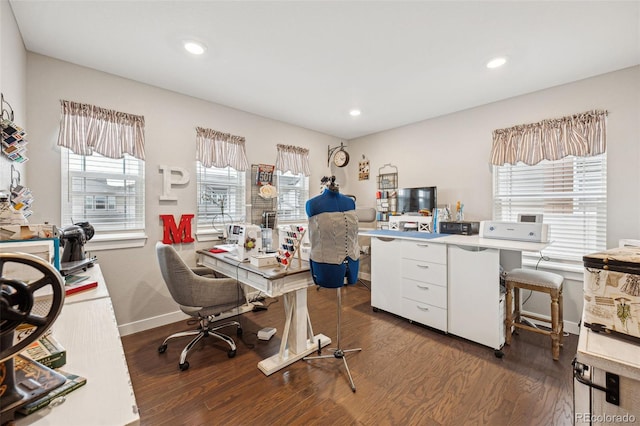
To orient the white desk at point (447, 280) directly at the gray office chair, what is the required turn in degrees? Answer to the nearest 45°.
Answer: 0° — it already faces it

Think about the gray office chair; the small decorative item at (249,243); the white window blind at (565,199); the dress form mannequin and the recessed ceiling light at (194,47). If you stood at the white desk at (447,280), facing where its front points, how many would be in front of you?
4

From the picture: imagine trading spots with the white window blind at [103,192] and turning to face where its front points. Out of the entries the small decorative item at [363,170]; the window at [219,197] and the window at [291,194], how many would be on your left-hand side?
3

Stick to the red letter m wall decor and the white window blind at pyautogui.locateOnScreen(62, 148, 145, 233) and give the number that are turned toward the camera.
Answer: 2

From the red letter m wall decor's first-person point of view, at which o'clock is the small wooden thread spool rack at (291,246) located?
The small wooden thread spool rack is roughly at 11 o'clock from the red letter m wall decor.

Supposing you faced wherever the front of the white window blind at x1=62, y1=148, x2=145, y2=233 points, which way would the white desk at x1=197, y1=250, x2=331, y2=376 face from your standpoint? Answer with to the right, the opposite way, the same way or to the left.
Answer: to the right

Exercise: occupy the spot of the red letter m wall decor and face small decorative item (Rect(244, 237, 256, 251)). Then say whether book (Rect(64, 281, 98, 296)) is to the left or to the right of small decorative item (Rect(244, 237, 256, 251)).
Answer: right

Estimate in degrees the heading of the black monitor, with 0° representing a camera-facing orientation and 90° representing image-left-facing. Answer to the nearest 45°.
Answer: approximately 45°

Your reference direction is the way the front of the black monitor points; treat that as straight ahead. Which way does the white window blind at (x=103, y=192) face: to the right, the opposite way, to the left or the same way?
to the left
